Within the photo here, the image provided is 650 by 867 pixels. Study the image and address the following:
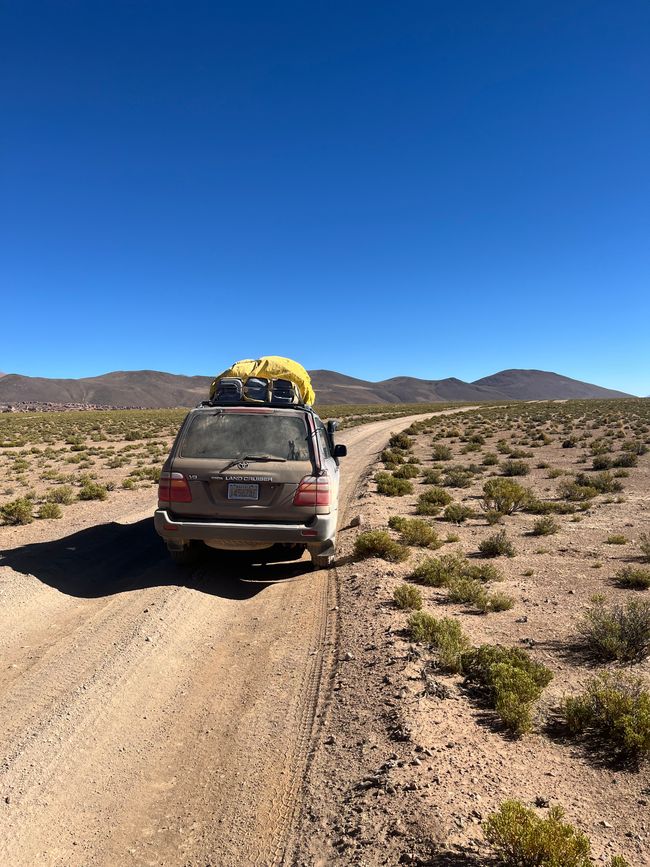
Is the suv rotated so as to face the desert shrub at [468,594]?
no

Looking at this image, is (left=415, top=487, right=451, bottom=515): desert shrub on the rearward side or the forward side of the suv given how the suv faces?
on the forward side

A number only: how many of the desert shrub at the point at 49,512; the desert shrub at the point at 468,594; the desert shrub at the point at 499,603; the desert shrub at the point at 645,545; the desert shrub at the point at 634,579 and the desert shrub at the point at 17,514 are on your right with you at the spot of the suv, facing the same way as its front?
4

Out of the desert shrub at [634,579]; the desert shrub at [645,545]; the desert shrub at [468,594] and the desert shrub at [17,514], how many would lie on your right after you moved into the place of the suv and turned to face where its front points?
3

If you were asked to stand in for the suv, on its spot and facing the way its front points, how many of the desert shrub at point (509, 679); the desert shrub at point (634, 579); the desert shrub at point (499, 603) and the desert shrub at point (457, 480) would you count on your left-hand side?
0

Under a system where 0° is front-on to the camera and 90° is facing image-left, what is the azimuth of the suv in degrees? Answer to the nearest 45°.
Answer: approximately 180°

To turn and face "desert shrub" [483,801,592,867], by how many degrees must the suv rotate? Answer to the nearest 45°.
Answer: approximately 180°

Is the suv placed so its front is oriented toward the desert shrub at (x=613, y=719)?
no

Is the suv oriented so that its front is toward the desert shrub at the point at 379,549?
no

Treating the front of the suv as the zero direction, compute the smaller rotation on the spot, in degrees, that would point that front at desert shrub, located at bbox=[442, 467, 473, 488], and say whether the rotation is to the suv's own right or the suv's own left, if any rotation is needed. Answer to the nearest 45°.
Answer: approximately 45° to the suv's own right

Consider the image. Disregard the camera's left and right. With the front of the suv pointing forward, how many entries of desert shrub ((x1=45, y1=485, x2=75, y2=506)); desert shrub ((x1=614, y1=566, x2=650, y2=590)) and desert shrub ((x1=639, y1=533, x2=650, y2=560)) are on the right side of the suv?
2

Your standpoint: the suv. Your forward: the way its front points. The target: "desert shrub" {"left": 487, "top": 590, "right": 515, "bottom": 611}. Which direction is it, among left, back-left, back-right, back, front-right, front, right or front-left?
right

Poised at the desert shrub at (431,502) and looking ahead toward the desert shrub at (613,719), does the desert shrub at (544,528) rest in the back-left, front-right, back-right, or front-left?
front-left

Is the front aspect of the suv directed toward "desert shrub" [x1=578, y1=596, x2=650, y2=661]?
no

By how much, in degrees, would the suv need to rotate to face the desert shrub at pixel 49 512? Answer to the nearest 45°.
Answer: approximately 45° to its left

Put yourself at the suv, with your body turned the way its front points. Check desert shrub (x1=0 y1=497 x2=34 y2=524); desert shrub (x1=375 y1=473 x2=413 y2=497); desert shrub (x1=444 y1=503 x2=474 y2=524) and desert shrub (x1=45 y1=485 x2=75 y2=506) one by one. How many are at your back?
0

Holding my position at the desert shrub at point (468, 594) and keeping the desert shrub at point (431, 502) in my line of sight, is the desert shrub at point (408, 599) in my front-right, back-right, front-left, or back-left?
back-left

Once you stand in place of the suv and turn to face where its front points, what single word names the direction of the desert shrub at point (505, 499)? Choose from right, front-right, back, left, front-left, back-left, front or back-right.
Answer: front-right

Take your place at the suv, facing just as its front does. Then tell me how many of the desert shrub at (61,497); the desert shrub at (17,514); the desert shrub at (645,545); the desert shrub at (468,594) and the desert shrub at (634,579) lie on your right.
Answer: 3
